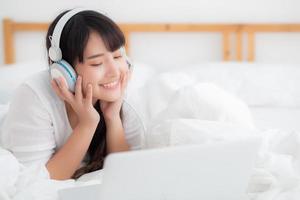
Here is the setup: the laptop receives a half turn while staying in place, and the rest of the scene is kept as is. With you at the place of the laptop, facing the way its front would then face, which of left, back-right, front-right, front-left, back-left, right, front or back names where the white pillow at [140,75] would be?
back-left

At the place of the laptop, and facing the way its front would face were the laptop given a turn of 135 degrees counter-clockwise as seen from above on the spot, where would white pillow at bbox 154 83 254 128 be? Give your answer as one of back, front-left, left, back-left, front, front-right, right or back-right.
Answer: back

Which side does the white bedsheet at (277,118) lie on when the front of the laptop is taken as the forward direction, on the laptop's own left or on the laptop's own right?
on the laptop's own right

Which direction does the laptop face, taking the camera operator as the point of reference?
facing away from the viewer and to the left of the viewer

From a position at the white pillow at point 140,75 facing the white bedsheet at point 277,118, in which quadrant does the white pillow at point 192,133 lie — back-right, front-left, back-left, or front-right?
front-right

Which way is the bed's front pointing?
toward the camera
